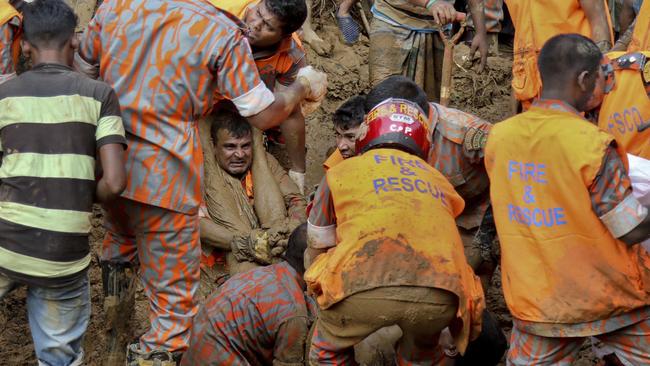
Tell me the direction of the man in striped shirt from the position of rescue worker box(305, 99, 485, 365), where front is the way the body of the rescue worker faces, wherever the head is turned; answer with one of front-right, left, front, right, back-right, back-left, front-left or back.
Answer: left

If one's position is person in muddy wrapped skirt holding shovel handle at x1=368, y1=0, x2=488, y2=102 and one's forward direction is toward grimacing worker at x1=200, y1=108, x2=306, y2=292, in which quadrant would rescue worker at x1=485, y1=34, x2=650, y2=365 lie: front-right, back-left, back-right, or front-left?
front-left

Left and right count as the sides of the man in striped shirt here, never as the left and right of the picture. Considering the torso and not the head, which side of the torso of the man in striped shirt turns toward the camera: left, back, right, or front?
back

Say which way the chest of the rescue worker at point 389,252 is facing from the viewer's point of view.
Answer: away from the camera

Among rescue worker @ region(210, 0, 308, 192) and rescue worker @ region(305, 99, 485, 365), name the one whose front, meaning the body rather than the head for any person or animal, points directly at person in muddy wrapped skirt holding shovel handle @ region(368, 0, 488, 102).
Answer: rescue worker @ region(305, 99, 485, 365)

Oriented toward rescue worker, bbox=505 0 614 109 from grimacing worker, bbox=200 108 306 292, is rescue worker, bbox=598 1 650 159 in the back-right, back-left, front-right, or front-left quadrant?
front-right

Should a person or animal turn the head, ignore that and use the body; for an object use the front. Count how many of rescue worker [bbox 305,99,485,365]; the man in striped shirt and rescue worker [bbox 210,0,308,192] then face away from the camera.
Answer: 2

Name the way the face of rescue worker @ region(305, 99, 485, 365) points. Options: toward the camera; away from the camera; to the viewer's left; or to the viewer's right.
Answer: away from the camera

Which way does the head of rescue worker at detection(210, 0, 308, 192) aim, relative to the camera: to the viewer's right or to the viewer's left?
to the viewer's left

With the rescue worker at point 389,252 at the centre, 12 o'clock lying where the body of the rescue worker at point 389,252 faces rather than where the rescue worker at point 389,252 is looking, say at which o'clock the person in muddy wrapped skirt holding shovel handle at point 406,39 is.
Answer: the person in muddy wrapped skirt holding shovel handle at point 406,39 is roughly at 12 o'clock from the rescue worker at point 389,252.

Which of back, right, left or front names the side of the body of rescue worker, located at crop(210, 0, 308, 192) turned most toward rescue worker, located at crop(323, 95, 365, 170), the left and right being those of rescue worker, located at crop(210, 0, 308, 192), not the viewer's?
left

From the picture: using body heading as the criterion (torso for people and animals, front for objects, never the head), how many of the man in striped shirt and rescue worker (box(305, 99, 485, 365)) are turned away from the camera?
2

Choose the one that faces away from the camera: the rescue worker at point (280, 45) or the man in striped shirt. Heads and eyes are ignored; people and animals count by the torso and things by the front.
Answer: the man in striped shirt

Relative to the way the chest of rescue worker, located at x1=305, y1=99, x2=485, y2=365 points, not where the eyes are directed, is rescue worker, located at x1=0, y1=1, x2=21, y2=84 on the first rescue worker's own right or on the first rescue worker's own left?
on the first rescue worker's own left

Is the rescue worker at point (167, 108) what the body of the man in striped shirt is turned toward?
no

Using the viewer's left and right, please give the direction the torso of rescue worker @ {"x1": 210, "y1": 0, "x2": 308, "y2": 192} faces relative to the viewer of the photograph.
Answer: facing the viewer and to the left of the viewer

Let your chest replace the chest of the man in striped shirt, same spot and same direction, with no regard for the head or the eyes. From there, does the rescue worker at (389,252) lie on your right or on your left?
on your right

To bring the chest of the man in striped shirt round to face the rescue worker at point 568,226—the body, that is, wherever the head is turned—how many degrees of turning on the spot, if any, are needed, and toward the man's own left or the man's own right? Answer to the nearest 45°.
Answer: approximately 135° to the man's own right
